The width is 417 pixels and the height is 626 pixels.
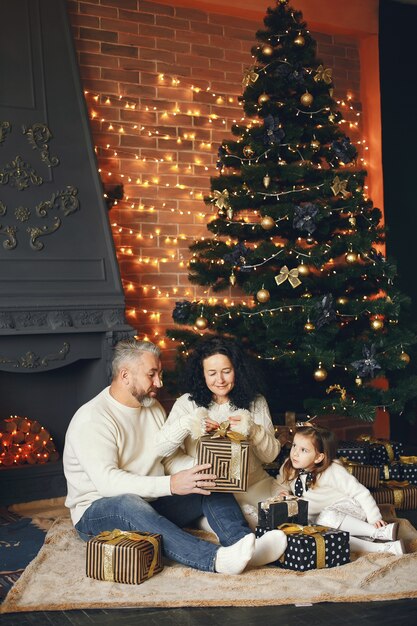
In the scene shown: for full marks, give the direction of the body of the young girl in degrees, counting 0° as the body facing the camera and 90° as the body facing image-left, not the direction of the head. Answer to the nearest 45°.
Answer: approximately 45°

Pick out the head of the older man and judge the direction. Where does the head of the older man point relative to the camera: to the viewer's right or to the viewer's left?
to the viewer's right

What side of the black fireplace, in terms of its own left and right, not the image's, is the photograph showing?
front

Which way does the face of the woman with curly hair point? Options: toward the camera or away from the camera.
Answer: toward the camera

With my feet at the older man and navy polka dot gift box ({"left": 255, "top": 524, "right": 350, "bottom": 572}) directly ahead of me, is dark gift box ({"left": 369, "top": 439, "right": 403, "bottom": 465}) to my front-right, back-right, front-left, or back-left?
front-left

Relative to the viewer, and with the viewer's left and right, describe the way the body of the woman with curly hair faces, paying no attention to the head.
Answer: facing the viewer

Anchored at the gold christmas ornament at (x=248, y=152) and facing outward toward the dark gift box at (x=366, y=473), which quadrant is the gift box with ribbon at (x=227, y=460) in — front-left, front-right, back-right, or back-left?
front-right

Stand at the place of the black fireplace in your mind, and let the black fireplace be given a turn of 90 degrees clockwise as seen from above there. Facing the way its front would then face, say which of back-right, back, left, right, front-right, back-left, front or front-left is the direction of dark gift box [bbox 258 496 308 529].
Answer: back-left

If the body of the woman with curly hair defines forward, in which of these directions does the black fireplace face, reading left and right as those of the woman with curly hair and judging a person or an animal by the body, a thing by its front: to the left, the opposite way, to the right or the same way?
the same way

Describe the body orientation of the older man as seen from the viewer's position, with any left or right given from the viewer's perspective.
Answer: facing the viewer and to the right of the viewer

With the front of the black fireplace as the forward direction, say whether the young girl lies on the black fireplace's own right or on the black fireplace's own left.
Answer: on the black fireplace's own left

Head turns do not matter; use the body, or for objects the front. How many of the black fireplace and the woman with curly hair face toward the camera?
2
